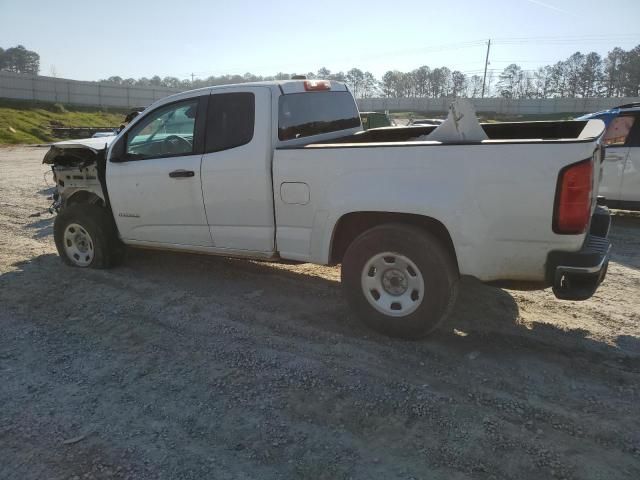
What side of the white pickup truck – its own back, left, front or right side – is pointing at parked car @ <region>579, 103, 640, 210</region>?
right

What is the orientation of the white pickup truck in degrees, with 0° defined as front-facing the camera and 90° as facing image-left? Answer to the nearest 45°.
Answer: approximately 135°
